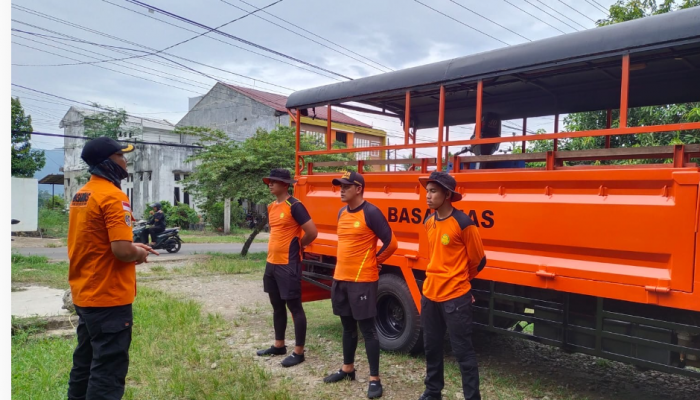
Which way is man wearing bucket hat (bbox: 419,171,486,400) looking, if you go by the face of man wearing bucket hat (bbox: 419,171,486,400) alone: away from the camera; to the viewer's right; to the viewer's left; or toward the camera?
to the viewer's left

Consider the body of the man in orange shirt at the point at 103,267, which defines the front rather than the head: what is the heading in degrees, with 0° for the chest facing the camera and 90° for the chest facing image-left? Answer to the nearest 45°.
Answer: approximately 225°

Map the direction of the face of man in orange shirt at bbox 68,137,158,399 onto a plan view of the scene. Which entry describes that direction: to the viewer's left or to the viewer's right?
to the viewer's right

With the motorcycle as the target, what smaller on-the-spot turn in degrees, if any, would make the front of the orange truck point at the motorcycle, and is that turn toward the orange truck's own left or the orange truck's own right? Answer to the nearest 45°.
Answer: approximately 180°

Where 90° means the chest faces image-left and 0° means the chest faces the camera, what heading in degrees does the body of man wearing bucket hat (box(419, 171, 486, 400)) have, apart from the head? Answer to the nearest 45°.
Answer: approximately 45°

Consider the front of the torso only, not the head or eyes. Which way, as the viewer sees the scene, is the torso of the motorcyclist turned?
to the viewer's left

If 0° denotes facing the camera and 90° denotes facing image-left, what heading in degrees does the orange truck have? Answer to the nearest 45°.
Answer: approximately 315°

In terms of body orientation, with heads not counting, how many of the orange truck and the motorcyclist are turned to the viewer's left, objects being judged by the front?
1

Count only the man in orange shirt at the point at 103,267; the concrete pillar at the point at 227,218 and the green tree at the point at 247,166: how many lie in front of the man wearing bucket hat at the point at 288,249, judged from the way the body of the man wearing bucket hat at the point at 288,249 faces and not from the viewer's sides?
1

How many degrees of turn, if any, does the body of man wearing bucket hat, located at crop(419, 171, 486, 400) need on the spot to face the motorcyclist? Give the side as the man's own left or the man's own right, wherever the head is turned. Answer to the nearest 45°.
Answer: approximately 90° to the man's own right

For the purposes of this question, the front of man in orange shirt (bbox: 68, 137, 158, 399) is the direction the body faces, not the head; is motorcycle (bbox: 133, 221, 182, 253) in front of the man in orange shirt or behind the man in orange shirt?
in front
